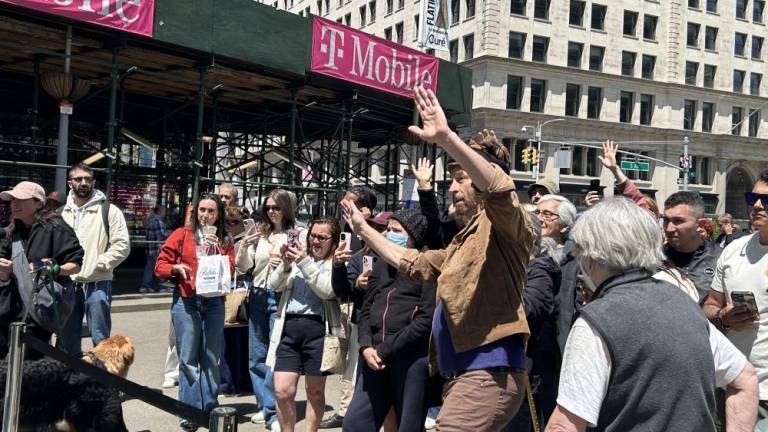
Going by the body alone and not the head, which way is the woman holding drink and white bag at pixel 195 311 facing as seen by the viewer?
toward the camera

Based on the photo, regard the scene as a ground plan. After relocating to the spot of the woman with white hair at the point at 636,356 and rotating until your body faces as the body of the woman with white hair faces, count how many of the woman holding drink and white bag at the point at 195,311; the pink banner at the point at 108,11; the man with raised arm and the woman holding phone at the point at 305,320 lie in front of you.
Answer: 4

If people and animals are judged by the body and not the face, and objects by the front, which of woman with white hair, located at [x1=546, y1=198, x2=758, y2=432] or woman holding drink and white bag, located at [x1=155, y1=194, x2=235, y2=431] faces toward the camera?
the woman holding drink and white bag

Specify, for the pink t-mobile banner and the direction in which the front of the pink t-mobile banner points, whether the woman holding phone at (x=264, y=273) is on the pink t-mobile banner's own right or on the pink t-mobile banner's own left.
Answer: on the pink t-mobile banner's own right

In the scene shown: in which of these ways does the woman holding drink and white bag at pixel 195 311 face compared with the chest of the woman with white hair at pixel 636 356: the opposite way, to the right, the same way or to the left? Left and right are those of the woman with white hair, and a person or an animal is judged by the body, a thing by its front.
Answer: the opposite way

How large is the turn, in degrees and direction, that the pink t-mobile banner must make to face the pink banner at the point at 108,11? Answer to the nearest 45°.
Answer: approximately 90° to its right

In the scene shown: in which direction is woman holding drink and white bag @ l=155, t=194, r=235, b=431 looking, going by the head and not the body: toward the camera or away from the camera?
toward the camera

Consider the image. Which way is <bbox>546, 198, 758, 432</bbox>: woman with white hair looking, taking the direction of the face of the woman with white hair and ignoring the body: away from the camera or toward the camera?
away from the camera

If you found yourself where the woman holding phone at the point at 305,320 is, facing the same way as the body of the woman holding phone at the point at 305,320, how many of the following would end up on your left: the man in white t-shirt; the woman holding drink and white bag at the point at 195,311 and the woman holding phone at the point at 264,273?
1

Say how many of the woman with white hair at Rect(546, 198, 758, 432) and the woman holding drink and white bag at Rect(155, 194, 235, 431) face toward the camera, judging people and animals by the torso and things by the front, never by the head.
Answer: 1

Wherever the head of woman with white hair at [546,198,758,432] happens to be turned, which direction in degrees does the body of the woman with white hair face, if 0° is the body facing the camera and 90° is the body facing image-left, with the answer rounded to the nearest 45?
approximately 135°

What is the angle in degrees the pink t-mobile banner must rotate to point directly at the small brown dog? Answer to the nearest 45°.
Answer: approximately 45° to its right

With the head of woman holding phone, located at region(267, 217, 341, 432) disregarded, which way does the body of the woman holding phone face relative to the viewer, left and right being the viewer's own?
facing the viewer and to the left of the viewer

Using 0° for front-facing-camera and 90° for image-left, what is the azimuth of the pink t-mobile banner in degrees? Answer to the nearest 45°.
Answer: approximately 315°

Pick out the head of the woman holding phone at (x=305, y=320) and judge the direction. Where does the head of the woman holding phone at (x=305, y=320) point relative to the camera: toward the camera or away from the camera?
toward the camera

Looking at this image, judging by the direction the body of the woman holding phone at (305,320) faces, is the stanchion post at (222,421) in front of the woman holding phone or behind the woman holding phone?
in front

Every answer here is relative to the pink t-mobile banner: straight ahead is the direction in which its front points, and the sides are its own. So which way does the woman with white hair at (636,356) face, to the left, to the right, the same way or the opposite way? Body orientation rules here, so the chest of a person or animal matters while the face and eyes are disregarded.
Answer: the opposite way
